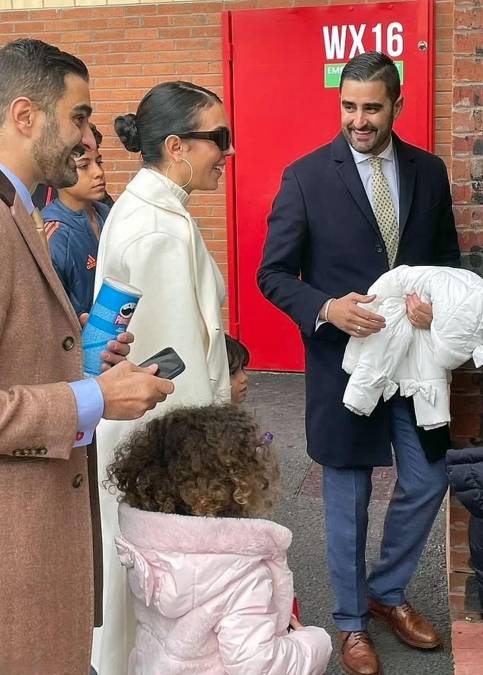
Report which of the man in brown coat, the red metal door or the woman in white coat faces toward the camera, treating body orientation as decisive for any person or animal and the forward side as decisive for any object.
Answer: the red metal door

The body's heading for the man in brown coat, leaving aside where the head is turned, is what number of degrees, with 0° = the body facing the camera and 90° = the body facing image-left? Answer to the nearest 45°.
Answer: approximately 270°

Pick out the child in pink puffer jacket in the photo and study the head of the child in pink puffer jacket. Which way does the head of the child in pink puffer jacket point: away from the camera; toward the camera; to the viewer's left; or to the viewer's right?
away from the camera

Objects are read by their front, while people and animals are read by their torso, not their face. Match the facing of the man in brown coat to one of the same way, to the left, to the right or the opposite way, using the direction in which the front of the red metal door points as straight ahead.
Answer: to the left

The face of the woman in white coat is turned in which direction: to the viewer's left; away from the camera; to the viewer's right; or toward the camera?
to the viewer's right

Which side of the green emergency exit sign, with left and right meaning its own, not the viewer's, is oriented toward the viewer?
front

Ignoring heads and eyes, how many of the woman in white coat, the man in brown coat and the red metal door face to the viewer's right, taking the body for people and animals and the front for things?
2

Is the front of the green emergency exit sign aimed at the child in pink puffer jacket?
yes

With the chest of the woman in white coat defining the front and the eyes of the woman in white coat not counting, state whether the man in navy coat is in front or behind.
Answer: in front

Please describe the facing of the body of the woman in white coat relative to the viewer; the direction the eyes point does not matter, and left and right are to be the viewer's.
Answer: facing to the right of the viewer

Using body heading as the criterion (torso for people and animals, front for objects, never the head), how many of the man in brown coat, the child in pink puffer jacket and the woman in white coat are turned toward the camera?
0

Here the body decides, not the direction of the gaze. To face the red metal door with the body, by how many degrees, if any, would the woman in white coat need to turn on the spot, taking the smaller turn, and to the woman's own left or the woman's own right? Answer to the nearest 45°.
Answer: approximately 90° to the woman's own left

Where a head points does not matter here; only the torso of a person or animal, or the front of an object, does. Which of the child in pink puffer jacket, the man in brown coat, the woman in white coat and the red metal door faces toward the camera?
the red metal door

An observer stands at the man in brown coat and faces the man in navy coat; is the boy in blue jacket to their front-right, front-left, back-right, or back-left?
front-left
